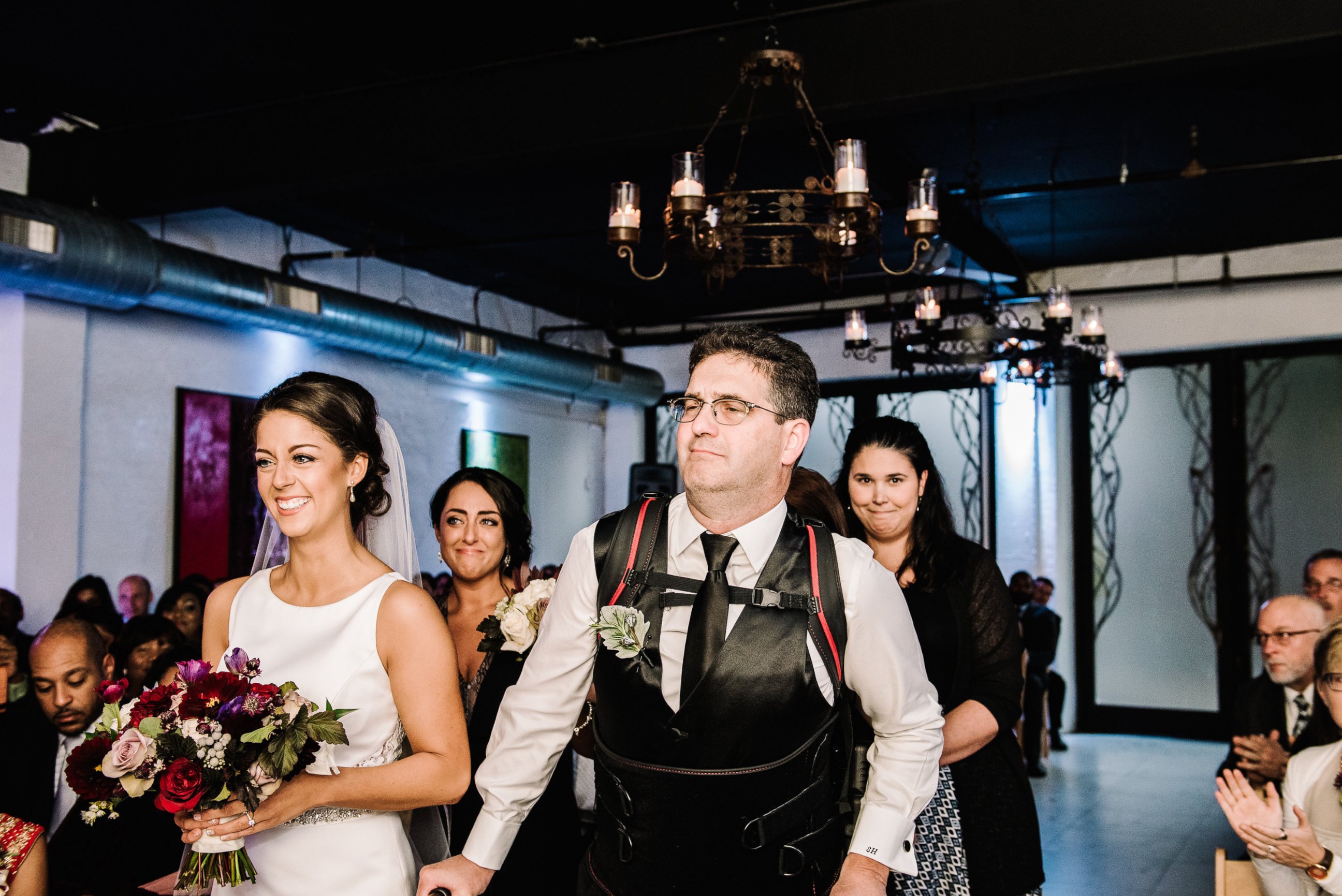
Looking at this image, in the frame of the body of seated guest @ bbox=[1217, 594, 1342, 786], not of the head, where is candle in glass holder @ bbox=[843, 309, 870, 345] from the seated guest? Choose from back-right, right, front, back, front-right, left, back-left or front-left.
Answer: right

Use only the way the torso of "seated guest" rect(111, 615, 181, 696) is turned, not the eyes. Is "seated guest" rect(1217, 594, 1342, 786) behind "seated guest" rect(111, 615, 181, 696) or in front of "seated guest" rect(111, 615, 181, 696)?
in front

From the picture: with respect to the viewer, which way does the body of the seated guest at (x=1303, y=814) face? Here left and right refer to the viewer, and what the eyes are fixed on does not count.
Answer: facing the viewer and to the left of the viewer

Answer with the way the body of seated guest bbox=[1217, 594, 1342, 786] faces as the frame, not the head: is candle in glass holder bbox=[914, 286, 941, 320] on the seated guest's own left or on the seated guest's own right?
on the seated guest's own right

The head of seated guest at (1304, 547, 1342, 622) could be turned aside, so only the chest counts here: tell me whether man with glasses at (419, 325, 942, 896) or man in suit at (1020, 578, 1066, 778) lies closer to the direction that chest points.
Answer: the man with glasses

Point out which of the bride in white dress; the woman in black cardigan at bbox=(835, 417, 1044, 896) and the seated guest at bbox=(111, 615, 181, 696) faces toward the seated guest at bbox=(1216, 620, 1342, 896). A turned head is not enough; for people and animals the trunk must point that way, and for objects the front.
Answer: the seated guest at bbox=(111, 615, 181, 696)

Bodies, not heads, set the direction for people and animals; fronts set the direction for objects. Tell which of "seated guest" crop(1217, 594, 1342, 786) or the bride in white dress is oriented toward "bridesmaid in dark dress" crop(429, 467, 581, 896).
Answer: the seated guest

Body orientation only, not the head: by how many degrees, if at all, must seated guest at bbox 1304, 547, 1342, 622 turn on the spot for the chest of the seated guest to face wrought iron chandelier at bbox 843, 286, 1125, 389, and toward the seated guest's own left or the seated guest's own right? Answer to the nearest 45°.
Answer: approximately 90° to the seated guest's own right

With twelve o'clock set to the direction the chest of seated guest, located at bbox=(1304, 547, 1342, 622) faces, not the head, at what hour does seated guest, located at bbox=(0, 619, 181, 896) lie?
seated guest, located at bbox=(0, 619, 181, 896) is roughly at 12 o'clock from seated guest, located at bbox=(1304, 547, 1342, 622).

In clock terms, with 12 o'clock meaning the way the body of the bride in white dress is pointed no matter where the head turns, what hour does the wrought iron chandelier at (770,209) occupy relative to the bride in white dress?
The wrought iron chandelier is roughly at 6 o'clock from the bride in white dress.

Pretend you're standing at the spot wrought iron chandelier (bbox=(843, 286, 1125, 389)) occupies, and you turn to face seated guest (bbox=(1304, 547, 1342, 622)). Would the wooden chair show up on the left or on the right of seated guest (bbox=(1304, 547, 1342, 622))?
right

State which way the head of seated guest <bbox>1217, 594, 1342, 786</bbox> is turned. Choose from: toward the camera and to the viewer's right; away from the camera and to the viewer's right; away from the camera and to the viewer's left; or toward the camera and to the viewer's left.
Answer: toward the camera and to the viewer's left
